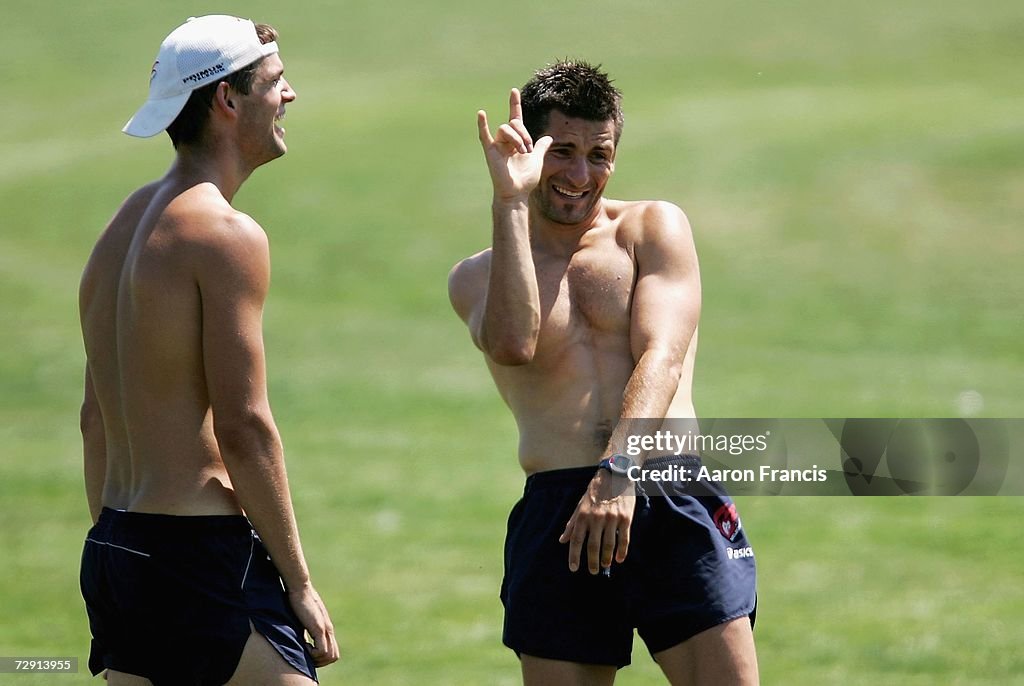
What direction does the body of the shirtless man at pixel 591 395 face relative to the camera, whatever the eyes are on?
toward the camera

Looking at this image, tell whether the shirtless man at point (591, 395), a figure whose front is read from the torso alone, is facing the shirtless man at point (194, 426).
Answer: no

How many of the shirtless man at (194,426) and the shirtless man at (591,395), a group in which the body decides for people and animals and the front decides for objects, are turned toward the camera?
1

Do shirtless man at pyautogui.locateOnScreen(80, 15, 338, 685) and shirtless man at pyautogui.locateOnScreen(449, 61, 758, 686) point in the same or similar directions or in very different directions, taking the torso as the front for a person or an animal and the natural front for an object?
very different directions

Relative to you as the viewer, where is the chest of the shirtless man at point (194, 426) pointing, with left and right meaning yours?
facing away from the viewer and to the right of the viewer

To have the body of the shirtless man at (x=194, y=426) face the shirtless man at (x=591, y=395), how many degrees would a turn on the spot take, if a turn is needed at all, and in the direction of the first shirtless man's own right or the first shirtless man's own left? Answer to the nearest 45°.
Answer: approximately 45° to the first shirtless man's own right

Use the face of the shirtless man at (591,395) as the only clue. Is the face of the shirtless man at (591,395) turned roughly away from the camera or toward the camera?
toward the camera

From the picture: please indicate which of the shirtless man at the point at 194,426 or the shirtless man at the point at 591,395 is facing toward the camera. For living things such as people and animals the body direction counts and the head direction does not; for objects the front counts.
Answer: the shirtless man at the point at 591,395

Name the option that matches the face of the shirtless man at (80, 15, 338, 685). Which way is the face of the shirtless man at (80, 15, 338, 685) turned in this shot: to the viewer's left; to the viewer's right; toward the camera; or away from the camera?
to the viewer's right
